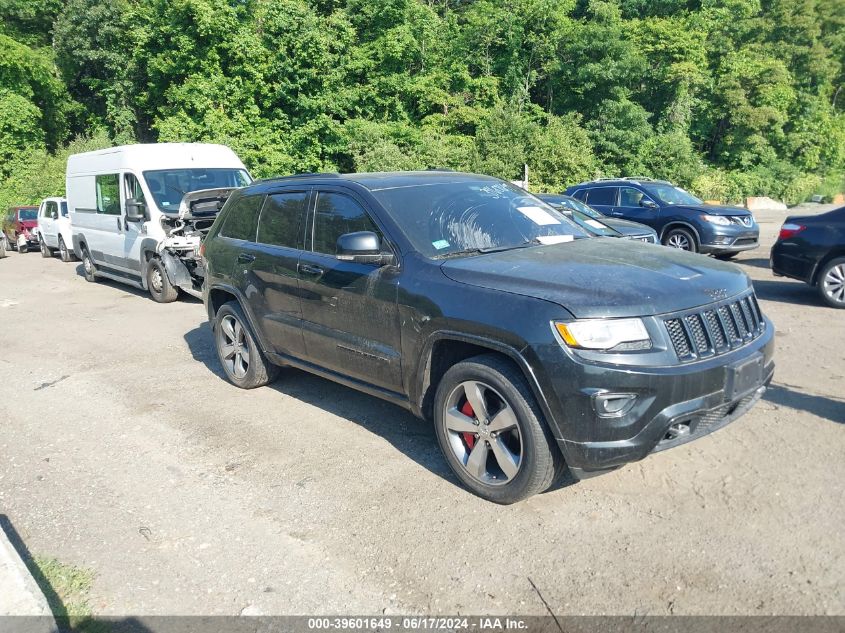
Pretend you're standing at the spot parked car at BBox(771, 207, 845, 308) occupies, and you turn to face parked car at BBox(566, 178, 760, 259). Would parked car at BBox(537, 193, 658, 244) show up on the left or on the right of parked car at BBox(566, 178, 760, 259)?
left

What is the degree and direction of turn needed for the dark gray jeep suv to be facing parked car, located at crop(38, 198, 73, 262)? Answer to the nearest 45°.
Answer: approximately 180°

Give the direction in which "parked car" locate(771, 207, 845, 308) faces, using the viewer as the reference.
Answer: facing to the right of the viewer

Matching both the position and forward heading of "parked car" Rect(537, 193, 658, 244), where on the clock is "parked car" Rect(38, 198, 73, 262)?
"parked car" Rect(38, 198, 73, 262) is roughly at 5 o'clock from "parked car" Rect(537, 193, 658, 244).

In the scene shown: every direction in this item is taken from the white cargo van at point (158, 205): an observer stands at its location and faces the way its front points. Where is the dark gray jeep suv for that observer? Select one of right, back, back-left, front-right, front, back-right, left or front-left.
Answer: front-right

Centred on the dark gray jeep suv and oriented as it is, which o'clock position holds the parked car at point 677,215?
The parked car is roughly at 8 o'clock from the dark gray jeep suv.

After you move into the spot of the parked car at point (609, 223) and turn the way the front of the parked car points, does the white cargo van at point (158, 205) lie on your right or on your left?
on your right

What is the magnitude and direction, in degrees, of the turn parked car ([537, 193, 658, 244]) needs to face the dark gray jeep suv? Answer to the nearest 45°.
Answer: approximately 45° to its right
